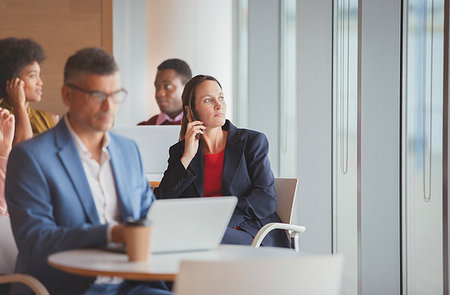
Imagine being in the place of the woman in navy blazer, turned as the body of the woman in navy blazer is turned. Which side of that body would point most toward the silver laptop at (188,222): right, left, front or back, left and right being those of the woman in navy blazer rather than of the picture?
front

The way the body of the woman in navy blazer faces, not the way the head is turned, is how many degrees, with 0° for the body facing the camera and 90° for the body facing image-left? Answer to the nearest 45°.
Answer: approximately 0°

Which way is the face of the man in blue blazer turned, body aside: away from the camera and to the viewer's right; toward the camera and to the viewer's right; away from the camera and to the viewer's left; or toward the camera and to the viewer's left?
toward the camera and to the viewer's right

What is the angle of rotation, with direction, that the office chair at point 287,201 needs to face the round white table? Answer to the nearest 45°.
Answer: approximately 45° to its left

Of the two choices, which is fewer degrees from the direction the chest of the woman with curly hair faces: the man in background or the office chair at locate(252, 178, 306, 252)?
the office chair

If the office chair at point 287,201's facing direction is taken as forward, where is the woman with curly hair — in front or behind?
in front

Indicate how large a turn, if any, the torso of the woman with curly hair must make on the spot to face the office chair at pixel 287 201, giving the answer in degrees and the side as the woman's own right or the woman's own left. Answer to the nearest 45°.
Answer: approximately 45° to the woman's own left

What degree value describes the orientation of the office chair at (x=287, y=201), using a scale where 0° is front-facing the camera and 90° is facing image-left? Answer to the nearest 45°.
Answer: approximately 45°

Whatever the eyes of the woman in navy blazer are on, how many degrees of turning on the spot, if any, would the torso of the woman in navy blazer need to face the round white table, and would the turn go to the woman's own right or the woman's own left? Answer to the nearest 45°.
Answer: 0° — they already face it

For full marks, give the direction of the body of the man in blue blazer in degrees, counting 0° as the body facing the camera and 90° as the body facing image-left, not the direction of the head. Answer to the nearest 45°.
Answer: approximately 315°

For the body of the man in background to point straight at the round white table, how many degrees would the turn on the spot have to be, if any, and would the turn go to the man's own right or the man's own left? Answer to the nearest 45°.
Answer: approximately 45° to the man's own left

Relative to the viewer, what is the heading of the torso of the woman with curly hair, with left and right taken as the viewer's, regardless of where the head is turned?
facing the viewer and to the right of the viewer

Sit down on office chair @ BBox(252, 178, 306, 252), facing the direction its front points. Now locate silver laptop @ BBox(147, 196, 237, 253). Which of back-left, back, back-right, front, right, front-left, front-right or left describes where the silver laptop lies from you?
front-left

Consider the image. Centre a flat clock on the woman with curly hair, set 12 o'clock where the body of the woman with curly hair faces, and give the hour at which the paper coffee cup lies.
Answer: The paper coffee cup is roughly at 1 o'clock from the woman with curly hair.

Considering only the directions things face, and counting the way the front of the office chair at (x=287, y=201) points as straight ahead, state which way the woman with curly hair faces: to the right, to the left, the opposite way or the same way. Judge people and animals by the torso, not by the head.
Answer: to the left

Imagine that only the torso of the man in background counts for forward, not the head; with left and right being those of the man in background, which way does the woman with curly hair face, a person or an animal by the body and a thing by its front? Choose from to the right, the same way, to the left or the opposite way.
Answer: to the left
